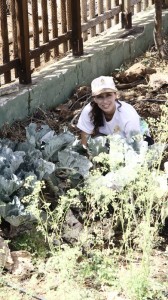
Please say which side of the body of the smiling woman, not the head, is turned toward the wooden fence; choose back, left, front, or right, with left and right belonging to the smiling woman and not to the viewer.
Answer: back

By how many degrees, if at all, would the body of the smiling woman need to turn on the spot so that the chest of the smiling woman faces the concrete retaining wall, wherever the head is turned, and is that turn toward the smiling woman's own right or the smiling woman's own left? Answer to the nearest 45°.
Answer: approximately 180°

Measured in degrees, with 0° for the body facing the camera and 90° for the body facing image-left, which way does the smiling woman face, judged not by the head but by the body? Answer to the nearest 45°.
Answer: approximately 0°
